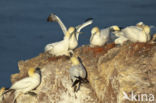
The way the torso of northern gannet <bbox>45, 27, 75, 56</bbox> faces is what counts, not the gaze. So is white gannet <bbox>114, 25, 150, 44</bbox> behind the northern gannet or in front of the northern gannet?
in front

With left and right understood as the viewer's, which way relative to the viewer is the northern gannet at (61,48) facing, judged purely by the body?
facing to the right of the viewer

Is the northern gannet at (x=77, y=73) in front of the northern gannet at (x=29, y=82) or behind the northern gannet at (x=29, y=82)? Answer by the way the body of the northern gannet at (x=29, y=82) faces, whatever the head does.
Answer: in front

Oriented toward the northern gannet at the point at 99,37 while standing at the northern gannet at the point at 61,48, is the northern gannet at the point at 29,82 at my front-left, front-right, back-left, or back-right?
back-right

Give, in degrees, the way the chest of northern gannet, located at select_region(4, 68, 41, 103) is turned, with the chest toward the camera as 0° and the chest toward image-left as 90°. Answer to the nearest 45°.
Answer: approximately 270°

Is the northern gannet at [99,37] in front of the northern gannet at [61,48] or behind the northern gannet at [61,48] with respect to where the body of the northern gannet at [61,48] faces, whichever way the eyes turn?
in front
